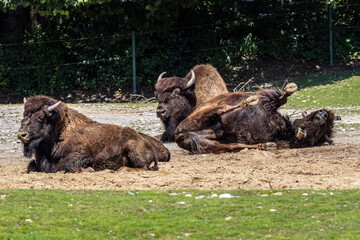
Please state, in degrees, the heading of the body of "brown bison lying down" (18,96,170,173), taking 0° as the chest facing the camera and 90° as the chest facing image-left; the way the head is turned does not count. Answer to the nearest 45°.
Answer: approximately 90°

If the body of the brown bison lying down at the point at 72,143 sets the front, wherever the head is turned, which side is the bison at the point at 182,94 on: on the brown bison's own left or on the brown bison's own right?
on the brown bison's own right

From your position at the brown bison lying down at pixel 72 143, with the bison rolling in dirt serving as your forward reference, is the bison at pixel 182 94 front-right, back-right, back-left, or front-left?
front-left

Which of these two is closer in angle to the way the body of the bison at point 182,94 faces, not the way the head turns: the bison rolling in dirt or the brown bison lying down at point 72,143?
the brown bison lying down

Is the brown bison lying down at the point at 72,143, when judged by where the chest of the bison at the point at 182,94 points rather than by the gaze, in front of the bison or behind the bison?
in front

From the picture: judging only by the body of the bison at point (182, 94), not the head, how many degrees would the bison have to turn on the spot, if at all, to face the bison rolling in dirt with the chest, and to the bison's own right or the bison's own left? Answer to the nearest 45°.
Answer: approximately 90° to the bison's own left

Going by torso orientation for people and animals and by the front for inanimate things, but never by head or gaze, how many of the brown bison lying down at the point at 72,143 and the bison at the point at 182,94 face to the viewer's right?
0

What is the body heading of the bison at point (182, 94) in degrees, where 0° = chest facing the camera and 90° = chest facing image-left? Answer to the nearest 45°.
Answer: approximately 45°
